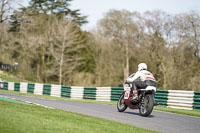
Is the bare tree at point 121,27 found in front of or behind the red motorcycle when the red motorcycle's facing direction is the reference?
in front
